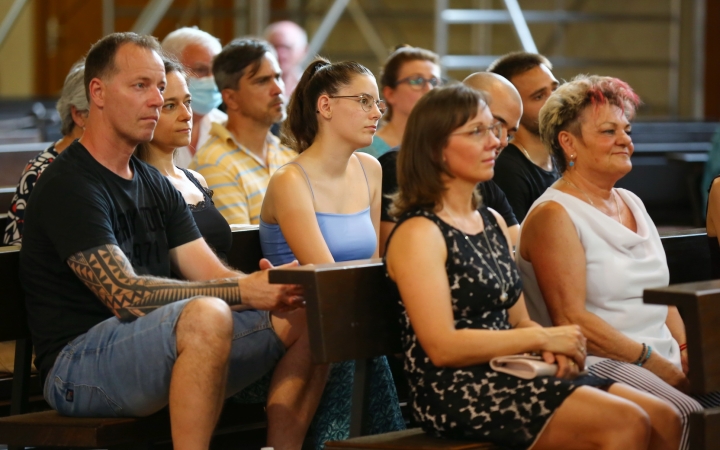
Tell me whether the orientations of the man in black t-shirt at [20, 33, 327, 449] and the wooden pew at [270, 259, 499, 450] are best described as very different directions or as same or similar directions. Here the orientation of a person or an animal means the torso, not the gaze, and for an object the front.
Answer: same or similar directions

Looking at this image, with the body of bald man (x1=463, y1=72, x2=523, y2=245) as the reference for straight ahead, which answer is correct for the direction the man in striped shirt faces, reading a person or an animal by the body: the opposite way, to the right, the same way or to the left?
the same way

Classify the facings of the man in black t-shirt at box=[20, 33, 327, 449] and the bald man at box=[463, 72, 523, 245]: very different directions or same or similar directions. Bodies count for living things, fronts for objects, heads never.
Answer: same or similar directions

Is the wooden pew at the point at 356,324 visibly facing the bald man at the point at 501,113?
no

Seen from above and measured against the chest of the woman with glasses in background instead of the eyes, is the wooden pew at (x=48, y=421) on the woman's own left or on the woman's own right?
on the woman's own right

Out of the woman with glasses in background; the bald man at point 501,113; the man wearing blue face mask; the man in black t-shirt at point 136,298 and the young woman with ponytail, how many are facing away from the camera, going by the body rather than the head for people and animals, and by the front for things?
0

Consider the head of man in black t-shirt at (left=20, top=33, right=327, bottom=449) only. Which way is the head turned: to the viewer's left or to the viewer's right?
to the viewer's right

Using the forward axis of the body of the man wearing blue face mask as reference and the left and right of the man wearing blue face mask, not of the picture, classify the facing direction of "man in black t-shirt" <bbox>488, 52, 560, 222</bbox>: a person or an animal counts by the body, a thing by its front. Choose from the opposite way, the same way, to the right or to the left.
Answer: the same way

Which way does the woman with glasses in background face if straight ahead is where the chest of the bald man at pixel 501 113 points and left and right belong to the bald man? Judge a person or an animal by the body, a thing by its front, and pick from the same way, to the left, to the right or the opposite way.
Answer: the same way

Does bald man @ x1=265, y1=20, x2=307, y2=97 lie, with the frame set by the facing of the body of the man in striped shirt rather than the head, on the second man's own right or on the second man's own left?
on the second man's own left

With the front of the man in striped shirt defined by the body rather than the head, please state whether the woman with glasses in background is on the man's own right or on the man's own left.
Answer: on the man's own left

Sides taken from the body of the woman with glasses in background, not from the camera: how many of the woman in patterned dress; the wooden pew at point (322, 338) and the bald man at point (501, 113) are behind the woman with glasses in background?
0

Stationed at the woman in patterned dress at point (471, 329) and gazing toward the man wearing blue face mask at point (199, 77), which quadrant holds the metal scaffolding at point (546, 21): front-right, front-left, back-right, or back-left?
front-right

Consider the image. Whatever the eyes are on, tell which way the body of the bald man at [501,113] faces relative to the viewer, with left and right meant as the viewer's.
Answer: facing the viewer and to the right of the viewer
